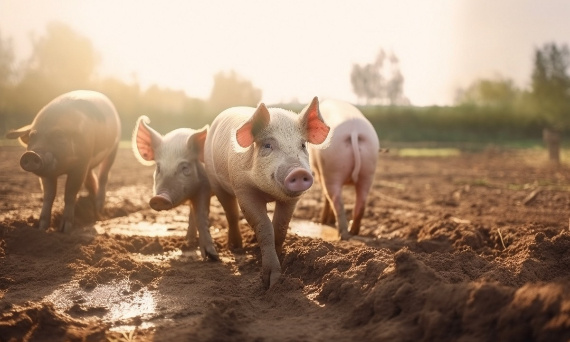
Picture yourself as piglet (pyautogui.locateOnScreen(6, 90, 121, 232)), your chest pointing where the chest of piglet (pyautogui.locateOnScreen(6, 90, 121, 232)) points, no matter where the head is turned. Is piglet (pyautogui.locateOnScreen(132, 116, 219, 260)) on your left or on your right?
on your left

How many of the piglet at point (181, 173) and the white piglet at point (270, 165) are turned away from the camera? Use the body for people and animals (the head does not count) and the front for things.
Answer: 0

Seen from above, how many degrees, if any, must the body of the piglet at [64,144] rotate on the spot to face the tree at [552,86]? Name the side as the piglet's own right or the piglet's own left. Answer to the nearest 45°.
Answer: approximately 180°

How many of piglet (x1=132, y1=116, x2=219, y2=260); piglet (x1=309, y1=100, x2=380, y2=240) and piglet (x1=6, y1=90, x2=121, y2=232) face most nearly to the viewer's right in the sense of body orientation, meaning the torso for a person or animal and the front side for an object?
0

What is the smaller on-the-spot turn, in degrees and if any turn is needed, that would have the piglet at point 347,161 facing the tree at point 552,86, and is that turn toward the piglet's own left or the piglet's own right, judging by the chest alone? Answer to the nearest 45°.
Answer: approximately 45° to the piglet's own right

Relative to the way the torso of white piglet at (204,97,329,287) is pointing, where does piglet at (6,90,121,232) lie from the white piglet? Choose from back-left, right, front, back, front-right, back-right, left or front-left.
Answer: back

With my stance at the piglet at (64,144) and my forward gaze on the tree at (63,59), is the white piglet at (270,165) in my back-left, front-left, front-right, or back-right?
back-right

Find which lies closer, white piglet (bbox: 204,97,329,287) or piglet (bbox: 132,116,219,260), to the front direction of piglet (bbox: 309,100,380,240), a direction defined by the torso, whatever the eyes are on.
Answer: the piglet

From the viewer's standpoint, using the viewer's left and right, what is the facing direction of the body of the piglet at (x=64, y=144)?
facing the viewer and to the left of the viewer

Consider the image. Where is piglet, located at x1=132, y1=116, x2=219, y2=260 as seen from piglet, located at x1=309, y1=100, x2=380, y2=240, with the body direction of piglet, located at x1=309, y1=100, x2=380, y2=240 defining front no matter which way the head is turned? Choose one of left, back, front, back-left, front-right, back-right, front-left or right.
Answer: left

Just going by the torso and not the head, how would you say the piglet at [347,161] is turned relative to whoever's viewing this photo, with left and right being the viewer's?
facing away from the viewer and to the left of the viewer

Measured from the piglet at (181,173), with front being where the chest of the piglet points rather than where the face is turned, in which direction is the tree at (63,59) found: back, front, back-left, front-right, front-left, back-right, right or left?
back-right
